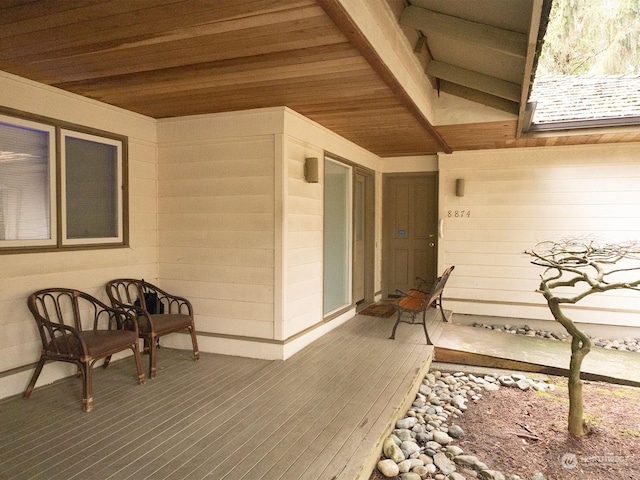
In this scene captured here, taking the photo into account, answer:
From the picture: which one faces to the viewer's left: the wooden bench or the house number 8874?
the wooden bench

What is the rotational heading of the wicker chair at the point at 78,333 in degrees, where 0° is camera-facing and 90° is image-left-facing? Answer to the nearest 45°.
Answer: approximately 315°

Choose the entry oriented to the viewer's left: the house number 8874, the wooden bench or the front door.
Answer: the wooden bench

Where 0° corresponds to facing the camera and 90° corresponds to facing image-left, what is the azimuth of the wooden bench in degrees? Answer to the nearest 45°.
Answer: approximately 90°

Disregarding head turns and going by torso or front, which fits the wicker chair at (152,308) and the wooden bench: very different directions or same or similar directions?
very different directions

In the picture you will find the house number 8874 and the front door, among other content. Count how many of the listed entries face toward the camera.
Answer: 2

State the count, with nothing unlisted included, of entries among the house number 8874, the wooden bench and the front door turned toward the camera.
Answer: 2

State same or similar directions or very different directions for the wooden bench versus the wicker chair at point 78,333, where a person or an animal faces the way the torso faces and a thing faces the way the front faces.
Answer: very different directions

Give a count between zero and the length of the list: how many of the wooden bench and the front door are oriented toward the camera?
1

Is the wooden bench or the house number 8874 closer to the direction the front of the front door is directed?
the wooden bench

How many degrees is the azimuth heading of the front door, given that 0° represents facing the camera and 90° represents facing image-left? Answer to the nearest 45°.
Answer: approximately 0°

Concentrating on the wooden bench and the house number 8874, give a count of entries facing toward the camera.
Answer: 1
